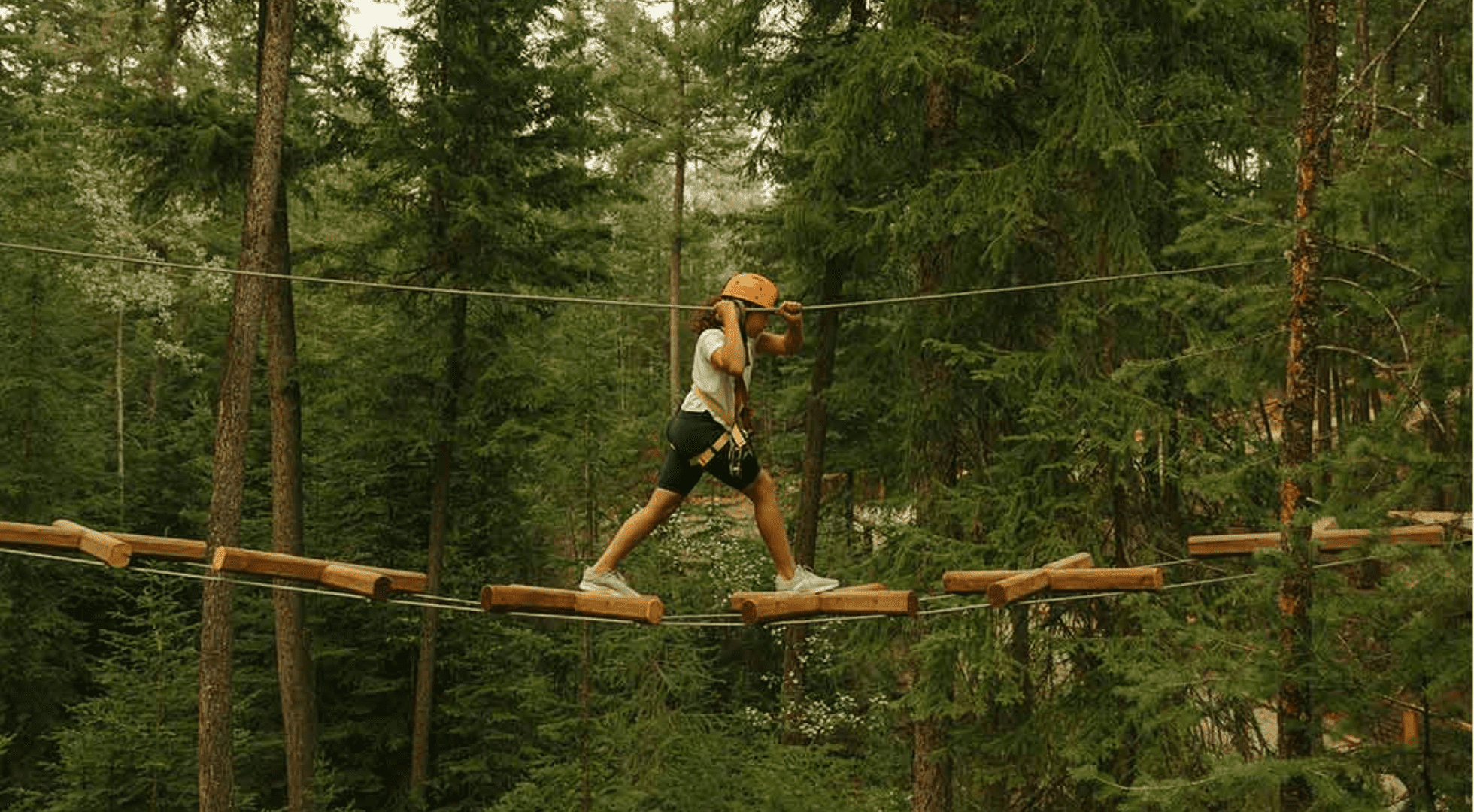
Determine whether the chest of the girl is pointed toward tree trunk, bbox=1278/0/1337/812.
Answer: yes

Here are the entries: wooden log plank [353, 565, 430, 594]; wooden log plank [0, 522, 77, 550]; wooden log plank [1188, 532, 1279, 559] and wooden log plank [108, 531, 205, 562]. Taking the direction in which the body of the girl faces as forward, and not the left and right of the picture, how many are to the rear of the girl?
3

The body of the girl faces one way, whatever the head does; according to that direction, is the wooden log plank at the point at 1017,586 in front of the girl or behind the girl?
in front

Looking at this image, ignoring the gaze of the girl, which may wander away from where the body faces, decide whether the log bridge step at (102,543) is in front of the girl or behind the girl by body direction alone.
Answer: behind

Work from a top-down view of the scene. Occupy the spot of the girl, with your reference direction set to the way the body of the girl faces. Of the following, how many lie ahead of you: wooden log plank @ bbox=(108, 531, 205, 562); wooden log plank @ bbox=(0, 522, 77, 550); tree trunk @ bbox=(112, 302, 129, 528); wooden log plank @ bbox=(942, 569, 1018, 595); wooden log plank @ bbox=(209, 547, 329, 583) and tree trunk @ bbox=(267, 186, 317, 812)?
1

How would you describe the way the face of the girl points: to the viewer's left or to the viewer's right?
to the viewer's right

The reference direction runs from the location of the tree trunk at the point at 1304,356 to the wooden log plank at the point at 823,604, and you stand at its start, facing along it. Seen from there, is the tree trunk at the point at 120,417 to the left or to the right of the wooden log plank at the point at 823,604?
right

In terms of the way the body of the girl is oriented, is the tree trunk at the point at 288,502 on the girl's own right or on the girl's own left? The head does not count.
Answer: on the girl's own left

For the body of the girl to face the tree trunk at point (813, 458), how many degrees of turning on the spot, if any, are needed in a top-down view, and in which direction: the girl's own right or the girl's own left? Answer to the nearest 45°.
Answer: approximately 90° to the girl's own left

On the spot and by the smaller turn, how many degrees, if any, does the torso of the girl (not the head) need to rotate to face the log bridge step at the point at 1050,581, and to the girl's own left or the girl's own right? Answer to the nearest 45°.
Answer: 0° — they already face it

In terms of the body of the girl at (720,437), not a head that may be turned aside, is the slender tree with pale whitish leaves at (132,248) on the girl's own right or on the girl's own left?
on the girl's own left

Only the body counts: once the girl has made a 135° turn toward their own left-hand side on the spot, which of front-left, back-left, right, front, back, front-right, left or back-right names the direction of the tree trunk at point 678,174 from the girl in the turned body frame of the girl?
front-right

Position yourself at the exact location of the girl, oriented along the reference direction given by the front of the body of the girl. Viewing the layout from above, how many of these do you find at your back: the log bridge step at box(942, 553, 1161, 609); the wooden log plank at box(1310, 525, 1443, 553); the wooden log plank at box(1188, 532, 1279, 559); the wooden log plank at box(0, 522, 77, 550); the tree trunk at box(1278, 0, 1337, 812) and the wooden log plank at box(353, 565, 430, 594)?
2

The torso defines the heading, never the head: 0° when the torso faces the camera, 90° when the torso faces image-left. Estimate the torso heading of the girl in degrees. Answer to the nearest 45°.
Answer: approximately 270°

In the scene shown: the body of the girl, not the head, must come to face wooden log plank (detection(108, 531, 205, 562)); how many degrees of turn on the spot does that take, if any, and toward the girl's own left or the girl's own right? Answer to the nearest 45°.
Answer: approximately 180°

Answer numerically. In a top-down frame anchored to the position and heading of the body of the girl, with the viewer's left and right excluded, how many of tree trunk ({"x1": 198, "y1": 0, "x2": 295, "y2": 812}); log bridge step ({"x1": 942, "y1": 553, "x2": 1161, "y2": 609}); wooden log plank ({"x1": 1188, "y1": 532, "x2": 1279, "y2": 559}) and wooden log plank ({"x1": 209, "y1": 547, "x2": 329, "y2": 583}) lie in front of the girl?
2

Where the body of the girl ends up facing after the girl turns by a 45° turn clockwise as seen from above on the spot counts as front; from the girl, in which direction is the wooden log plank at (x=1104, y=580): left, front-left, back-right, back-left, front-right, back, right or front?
front-left
